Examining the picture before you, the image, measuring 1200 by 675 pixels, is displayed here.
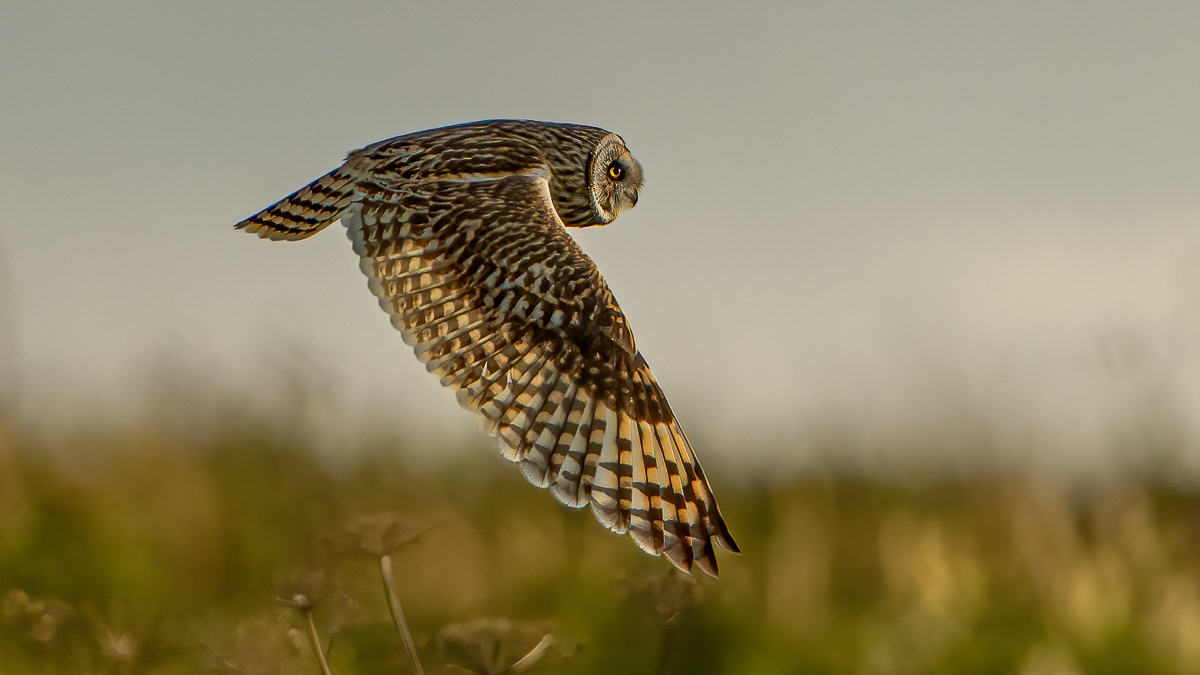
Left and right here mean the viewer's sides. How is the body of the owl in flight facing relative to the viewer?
facing to the right of the viewer

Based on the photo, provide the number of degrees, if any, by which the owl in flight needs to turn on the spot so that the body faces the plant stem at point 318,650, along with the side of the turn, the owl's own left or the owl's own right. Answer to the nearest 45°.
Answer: approximately 90° to the owl's own right

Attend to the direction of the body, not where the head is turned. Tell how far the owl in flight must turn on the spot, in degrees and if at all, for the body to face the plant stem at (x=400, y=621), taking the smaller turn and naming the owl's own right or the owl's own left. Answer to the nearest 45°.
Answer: approximately 90° to the owl's own right
